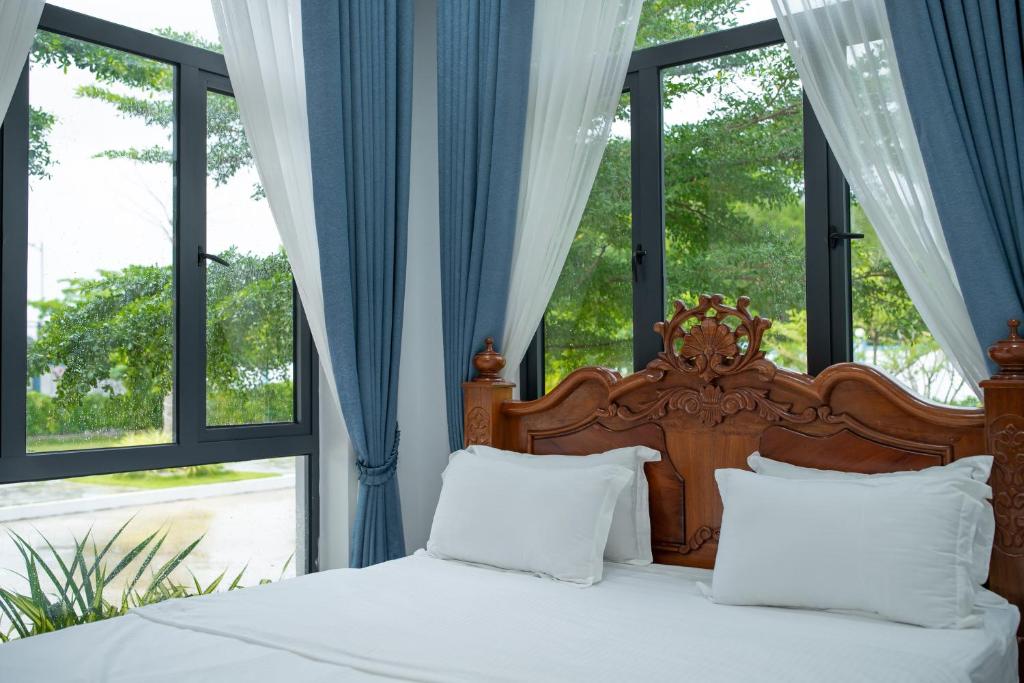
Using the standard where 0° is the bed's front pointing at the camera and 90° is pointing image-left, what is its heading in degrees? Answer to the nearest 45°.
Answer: approximately 45°

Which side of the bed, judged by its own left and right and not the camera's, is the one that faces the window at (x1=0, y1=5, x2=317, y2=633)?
right

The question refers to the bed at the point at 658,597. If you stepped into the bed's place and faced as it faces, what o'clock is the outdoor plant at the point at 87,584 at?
The outdoor plant is roughly at 2 o'clock from the bed.

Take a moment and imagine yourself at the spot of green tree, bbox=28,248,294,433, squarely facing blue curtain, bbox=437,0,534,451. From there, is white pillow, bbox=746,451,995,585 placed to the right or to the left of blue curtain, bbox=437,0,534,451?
right

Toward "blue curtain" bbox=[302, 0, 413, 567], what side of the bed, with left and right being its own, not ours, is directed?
right
